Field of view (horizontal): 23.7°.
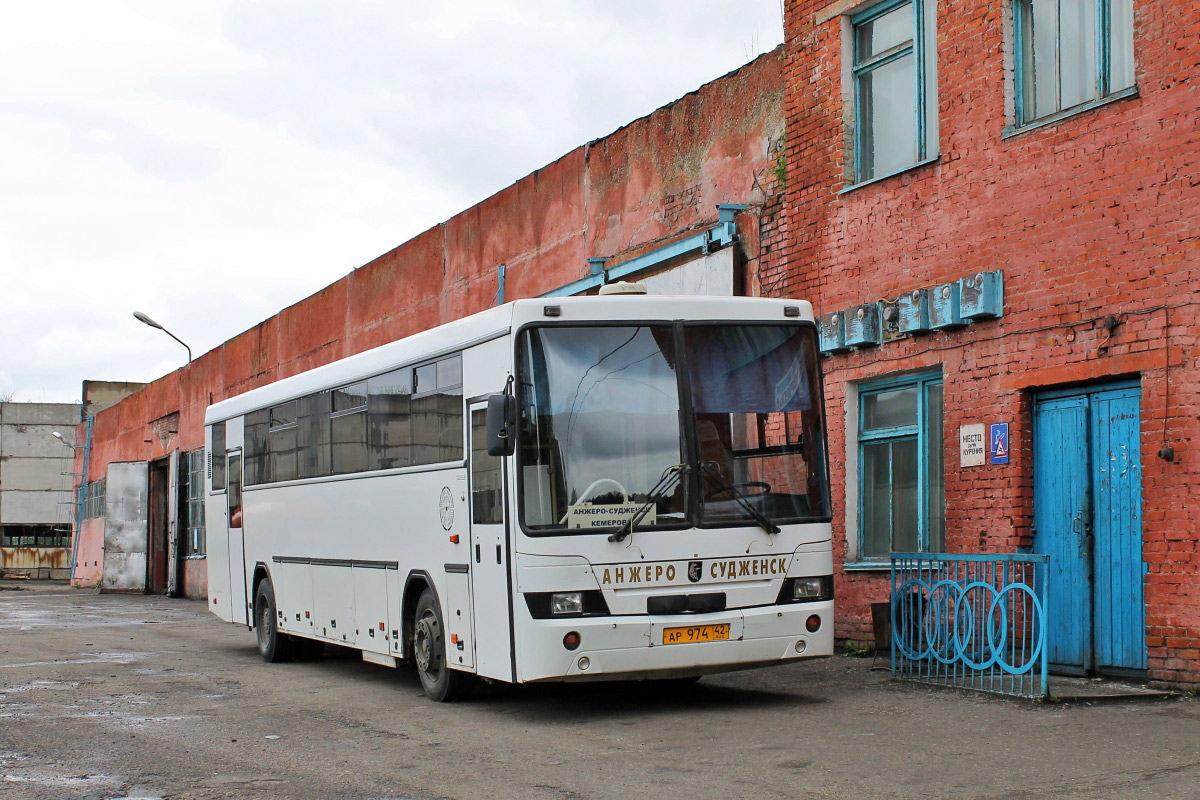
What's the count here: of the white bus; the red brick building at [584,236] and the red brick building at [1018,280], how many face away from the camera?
0

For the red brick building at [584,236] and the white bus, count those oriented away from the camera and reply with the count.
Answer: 0

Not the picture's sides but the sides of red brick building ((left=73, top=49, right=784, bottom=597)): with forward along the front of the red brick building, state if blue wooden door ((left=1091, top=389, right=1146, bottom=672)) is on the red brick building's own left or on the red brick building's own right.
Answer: on the red brick building's own left

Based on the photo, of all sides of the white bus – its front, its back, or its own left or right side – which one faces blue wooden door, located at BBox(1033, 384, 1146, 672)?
left

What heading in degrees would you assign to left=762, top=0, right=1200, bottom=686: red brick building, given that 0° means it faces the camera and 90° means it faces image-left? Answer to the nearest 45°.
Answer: approximately 45°

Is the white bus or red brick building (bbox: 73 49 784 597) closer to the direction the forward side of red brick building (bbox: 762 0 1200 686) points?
the white bus

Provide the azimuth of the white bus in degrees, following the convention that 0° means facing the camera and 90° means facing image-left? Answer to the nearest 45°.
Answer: approximately 315°

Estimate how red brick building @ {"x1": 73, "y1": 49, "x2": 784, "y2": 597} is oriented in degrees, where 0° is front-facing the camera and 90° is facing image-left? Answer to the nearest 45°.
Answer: approximately 45°

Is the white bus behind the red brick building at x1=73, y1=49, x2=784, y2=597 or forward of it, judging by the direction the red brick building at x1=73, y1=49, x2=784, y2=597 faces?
forward

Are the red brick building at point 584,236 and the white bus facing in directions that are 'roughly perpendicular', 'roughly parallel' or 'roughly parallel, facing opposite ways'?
roughly perpendicular

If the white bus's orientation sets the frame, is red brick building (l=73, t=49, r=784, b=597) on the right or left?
on its left
